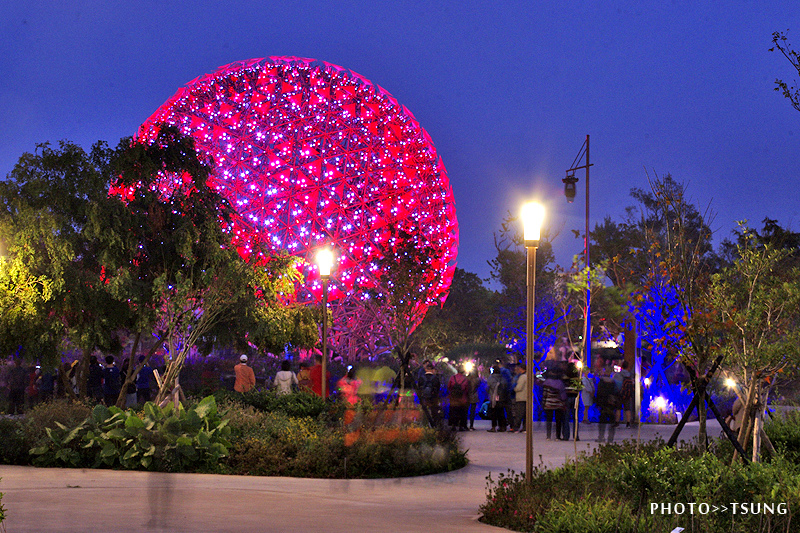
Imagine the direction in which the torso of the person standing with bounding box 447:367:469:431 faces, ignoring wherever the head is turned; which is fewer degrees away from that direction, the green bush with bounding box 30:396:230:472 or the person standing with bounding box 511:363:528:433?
the person standing

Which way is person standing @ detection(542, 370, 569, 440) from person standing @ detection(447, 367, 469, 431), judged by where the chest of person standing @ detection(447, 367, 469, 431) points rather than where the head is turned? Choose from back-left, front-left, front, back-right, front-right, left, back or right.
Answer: back-right

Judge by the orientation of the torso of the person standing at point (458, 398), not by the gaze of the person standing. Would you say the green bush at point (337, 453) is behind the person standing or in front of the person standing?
behind

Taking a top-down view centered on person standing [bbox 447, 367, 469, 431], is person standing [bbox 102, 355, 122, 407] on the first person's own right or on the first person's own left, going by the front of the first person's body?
on the first person's own left

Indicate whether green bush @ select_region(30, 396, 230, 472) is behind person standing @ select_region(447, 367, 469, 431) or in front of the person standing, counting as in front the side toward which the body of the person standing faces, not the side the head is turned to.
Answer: behind

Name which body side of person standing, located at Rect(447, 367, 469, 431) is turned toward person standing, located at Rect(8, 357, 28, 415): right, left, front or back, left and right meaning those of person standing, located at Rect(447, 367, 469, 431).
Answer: left

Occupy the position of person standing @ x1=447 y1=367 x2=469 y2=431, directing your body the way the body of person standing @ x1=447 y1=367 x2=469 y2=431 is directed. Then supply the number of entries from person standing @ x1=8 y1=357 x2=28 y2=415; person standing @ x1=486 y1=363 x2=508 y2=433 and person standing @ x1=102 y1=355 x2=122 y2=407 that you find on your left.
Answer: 2

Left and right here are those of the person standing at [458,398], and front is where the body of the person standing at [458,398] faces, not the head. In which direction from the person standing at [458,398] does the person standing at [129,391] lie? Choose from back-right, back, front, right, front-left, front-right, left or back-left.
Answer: left

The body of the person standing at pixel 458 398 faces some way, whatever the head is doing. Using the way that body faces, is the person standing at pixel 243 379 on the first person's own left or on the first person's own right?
on the first person's own left

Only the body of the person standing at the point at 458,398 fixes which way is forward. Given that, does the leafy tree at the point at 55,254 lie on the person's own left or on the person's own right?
on the person's own left

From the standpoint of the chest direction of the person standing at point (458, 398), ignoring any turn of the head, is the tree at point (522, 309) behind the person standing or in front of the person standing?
in front

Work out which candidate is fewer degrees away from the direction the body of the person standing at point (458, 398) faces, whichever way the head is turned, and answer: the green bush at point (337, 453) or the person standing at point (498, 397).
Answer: the person standing

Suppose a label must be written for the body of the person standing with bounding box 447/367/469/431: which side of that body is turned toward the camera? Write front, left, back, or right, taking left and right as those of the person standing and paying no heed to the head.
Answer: back
